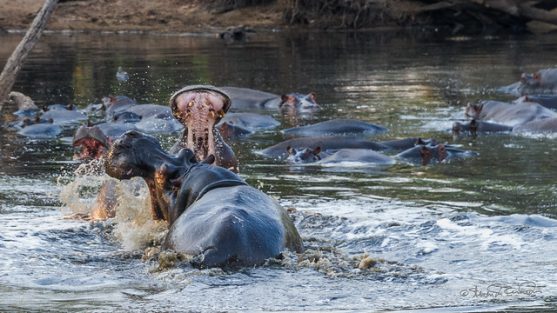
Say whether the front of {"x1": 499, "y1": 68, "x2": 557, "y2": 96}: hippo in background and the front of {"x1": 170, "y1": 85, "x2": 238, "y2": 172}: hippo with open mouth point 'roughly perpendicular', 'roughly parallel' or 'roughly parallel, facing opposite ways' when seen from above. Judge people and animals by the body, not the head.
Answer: roughly perpendicular

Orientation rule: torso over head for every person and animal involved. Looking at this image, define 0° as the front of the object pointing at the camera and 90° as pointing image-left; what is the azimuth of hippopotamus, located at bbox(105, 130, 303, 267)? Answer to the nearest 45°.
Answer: approximately 135°

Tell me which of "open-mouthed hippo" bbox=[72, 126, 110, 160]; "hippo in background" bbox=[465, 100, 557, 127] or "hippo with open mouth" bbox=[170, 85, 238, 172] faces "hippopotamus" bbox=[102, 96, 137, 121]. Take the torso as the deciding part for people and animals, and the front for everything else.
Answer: the hippo in background

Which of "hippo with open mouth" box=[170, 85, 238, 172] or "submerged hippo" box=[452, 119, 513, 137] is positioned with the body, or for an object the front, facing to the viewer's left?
the submerged hippo

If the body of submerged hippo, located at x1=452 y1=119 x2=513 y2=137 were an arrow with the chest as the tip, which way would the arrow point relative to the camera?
to the viewer's left

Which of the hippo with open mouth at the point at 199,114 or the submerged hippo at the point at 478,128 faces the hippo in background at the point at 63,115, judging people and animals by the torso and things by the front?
the submerged hippo

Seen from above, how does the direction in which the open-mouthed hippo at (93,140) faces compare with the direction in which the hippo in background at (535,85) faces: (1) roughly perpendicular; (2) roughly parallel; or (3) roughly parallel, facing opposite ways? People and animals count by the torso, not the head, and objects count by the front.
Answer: roughly perpendicular

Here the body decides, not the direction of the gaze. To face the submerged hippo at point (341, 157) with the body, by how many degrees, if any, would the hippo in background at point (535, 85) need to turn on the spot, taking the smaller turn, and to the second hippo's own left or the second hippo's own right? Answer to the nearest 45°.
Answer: approximately 90° to the second hippo's own left

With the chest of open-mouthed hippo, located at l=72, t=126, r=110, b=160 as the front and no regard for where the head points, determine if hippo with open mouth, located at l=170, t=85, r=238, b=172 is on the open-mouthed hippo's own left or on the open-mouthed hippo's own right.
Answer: on the open-mouthed hippo's own left

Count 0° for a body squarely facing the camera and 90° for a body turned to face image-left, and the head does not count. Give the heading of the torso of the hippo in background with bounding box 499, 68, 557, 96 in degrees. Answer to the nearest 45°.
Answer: approximately 90°
